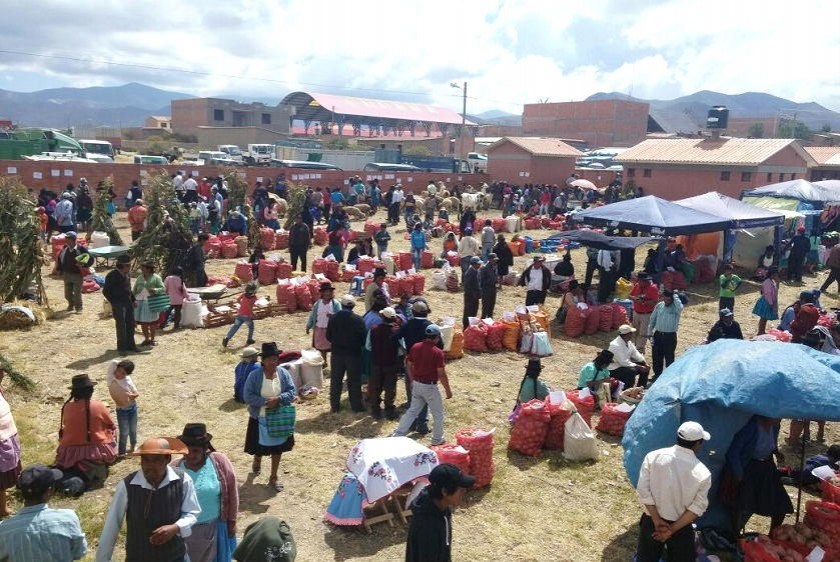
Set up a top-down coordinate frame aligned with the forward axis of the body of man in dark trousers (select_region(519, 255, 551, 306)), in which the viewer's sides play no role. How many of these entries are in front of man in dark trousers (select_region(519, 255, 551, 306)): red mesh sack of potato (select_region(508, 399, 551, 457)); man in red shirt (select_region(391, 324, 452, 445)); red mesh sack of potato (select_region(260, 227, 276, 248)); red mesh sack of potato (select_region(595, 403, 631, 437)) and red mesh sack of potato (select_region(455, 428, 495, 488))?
4

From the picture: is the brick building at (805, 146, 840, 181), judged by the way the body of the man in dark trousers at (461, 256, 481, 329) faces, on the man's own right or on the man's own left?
on the man's own left

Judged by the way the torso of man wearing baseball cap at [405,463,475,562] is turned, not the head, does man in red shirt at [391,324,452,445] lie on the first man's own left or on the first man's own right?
on the first man's own left

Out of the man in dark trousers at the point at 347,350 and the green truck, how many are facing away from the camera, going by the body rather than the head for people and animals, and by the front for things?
1
